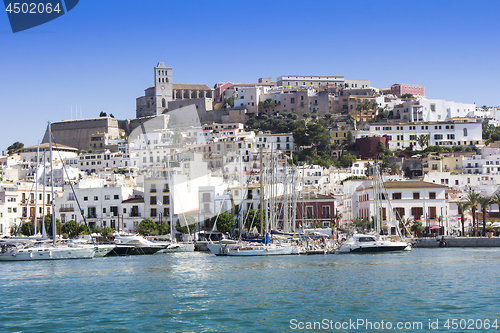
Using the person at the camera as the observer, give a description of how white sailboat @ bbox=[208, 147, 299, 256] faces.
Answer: facing to the left of the viewer

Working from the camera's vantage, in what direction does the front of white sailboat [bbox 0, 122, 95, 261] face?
facing to the right of the viewer
